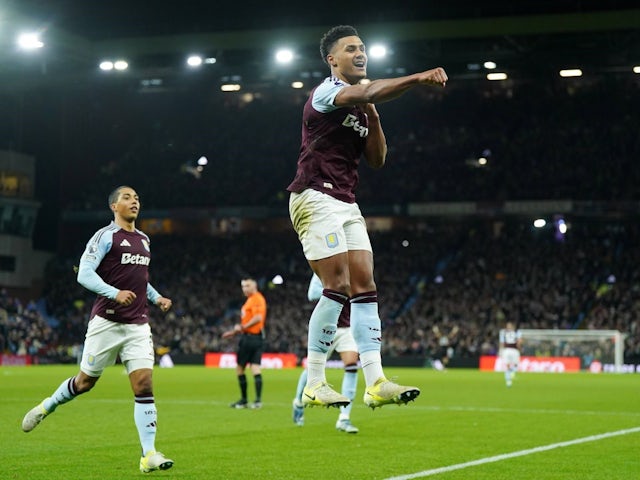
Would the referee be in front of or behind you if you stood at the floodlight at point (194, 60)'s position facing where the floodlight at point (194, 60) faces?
in front

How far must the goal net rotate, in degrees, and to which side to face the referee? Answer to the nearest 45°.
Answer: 0° — it already faces them

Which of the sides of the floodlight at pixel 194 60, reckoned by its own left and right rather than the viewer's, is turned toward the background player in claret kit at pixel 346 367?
front

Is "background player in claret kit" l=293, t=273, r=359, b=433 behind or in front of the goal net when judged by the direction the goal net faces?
in front

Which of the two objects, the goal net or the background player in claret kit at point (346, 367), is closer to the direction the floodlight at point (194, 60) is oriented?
the background player in claret kit

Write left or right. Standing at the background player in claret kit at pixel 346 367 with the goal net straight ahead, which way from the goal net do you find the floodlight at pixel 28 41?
left

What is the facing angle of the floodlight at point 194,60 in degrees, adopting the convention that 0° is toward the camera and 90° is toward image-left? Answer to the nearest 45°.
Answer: approximately 0°

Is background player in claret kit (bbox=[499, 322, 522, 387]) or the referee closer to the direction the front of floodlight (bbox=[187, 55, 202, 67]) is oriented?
the referee

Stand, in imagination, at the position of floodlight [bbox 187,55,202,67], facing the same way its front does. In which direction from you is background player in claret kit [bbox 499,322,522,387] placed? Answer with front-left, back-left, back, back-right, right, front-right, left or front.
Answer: front-left

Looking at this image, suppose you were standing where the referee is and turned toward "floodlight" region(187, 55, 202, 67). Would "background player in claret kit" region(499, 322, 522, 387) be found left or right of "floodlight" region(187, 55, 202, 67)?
right
